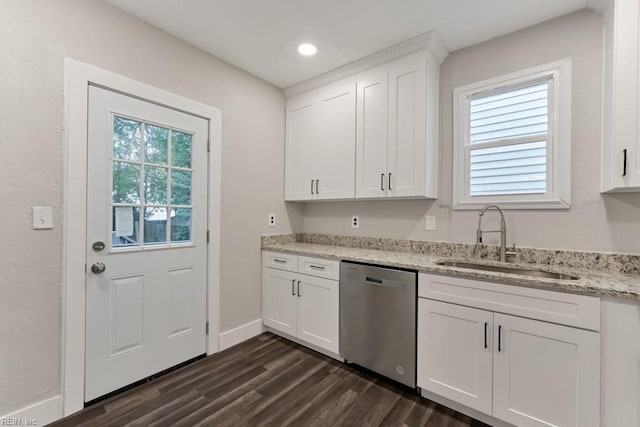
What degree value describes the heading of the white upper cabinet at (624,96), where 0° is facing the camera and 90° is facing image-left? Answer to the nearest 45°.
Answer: approximately 0°

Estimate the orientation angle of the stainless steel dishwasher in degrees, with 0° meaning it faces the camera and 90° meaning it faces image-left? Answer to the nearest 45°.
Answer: approximately 45°

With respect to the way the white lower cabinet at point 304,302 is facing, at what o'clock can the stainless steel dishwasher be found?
The stainless steel dishwasher is roughly at 9 o'clock from the white lower cabinet.

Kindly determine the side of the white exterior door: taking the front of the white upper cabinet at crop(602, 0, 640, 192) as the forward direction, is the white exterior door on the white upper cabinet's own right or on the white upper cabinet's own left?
on the white upper cabinet's own right

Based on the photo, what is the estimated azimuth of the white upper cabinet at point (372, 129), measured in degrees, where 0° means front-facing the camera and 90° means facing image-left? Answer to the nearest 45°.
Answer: approximately 45°

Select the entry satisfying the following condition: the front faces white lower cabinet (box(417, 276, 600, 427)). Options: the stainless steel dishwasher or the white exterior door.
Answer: the white exterior door
